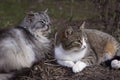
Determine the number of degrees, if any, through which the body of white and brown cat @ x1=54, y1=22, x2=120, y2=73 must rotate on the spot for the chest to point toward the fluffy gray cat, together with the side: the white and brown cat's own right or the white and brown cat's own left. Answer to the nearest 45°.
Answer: approximately 45° to the white and brown cat's own right

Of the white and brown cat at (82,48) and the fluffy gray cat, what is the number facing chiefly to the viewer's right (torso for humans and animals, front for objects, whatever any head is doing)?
1

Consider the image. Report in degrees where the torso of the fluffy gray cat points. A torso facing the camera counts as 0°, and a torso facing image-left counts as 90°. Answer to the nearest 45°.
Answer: approximately 270°

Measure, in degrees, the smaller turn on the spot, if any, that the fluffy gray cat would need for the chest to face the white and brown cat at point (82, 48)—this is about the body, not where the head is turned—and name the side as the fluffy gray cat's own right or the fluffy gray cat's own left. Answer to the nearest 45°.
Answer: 0° — it already faces it

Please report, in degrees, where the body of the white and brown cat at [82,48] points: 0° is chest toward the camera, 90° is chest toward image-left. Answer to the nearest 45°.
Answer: approximately 45°
